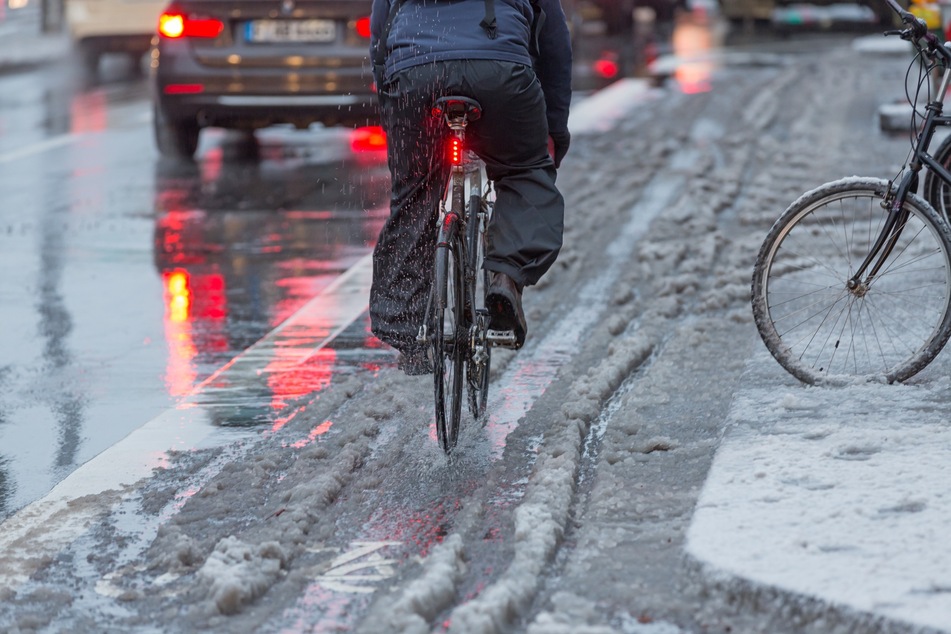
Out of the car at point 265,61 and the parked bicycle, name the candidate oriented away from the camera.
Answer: the car

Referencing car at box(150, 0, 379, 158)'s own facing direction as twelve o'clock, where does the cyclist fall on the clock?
The cyclist is roughly at 6 o'clock from the car.

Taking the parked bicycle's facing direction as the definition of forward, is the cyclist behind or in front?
in front

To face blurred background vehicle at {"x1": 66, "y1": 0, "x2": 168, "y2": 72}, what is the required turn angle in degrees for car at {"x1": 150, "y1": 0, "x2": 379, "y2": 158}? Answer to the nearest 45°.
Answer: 0° — it already faces it

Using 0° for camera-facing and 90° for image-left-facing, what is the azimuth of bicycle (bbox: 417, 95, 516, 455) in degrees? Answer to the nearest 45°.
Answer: approximately 180°

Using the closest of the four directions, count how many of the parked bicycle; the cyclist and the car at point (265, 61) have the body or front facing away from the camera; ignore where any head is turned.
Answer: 2

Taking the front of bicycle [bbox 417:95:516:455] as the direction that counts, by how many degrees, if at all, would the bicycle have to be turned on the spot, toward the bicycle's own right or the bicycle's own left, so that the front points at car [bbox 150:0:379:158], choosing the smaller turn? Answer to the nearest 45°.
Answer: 0° — it already faces it

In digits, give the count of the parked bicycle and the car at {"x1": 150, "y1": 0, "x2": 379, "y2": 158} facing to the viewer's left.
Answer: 1

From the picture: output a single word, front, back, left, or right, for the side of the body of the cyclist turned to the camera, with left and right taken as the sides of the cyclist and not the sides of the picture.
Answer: back

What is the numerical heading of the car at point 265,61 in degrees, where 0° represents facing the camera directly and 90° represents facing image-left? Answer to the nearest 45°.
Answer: approximately 180°

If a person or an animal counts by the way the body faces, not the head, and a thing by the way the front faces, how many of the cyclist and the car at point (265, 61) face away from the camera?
2

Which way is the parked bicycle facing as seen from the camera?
to the viewer's left

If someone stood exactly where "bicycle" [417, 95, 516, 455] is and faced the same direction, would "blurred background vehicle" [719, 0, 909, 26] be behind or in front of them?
in front

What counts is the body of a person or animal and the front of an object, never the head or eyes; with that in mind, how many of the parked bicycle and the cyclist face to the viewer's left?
1

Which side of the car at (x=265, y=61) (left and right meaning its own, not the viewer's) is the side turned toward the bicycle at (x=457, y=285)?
back

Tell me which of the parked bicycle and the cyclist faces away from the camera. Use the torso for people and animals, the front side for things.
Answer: the cyclist
